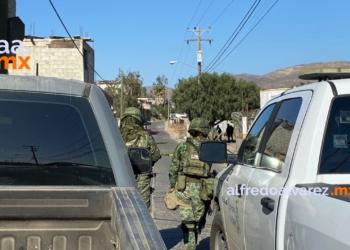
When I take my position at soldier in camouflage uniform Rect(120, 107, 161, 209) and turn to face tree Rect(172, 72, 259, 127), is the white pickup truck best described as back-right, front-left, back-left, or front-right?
back-right

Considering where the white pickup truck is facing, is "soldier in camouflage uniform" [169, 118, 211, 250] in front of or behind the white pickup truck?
in front

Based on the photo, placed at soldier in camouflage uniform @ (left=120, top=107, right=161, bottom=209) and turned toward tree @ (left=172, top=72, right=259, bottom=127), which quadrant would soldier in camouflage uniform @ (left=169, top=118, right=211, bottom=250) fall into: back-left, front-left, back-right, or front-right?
back-right

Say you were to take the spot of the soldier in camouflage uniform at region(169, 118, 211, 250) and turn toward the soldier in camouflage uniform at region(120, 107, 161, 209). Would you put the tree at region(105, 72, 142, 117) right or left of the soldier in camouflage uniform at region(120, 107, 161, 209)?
right

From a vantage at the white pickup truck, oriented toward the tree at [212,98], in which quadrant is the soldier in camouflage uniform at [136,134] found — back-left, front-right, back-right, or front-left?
front-left

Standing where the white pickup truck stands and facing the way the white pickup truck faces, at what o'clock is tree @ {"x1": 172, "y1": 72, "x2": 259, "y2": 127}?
The tree is roughly at 1 o'clock from the white pickup truck.

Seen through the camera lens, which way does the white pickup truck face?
facing away from the viewer and to the left of the viewer

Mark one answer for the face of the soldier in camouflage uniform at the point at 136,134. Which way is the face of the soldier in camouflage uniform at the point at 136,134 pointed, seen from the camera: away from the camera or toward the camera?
away from the camera
